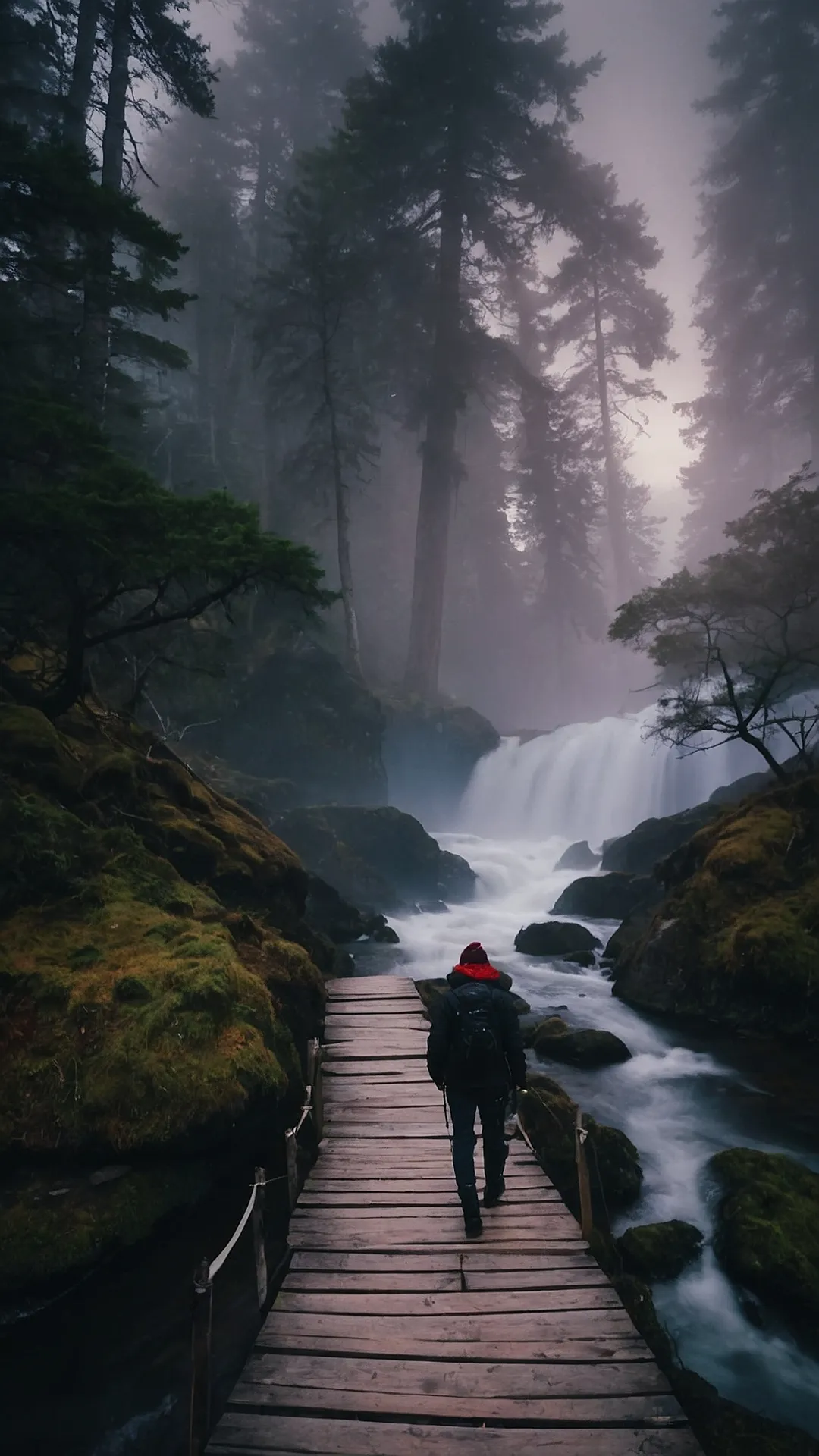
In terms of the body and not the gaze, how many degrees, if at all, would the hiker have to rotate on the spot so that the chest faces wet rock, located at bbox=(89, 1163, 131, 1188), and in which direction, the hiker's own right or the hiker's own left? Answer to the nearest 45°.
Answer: approximately 90° to the hiker's own left

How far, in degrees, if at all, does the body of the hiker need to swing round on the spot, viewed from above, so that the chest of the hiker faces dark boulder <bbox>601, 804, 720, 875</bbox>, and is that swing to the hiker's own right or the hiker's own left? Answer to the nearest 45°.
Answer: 0° — they already face it

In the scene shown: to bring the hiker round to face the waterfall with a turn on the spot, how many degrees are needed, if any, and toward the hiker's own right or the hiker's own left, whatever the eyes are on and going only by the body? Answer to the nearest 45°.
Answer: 0° — they already face it

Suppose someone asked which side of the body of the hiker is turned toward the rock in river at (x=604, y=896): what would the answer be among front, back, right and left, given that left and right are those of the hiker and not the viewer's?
front

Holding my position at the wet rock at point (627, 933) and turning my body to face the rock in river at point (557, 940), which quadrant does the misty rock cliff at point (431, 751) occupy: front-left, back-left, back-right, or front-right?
front-right

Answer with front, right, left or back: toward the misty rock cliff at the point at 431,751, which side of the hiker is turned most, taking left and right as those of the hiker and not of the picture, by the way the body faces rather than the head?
front

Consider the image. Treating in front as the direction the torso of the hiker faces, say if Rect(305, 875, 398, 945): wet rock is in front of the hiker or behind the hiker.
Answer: in front

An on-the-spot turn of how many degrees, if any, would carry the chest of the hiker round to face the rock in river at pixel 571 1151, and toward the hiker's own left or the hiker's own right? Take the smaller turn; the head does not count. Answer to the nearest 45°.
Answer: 0° — they already face it

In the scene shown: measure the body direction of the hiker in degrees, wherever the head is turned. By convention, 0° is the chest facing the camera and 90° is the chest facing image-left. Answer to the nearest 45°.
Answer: approximately 180°

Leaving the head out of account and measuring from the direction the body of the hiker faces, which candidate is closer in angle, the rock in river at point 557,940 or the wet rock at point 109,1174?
the rock in river

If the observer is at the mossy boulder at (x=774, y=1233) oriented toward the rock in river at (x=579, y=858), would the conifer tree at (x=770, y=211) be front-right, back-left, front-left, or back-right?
front-right

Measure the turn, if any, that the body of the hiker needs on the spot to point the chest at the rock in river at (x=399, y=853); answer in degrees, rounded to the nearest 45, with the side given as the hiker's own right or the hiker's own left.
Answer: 0° — they already face it
